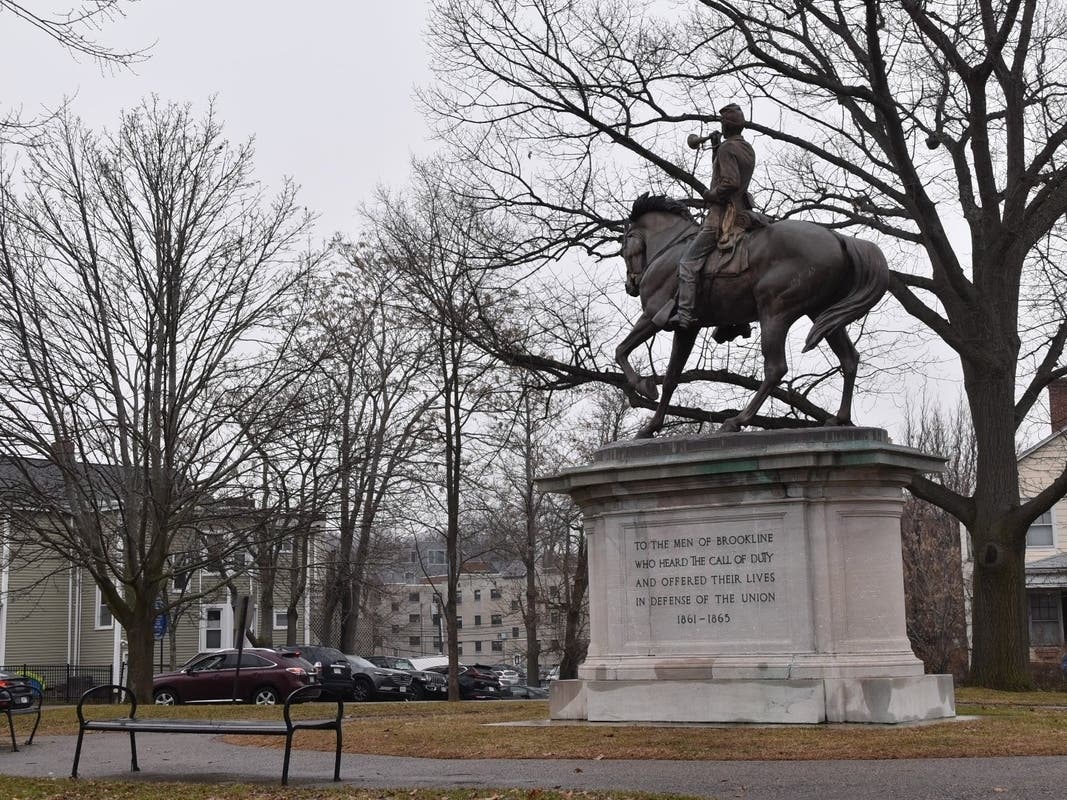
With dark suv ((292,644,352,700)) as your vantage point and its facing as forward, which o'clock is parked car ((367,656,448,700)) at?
The parked car is roughly at 3 o'clock from the dark suv.

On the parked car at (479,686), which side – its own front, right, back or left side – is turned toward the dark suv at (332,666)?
left

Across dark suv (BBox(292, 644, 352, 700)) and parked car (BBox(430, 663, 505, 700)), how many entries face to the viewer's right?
0

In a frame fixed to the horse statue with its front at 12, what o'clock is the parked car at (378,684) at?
The parked car is roughly at 2 o'clock from the horse statue.

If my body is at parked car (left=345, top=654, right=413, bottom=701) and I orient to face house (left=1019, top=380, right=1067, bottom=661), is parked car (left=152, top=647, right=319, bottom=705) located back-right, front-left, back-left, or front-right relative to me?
back-right

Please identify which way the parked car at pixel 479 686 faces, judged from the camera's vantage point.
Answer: facing away from the viewer and to the left of the viewer

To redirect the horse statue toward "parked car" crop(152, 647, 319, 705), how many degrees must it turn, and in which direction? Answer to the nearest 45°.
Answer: approximately 45° to its right

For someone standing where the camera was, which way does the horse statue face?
facing to the left of the viewer
